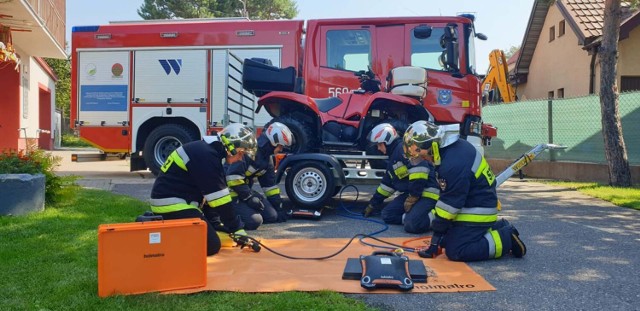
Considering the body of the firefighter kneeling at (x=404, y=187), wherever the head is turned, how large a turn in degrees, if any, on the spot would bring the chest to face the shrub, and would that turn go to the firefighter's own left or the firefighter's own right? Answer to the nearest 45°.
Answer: approximately 45° to the firefighter's own right

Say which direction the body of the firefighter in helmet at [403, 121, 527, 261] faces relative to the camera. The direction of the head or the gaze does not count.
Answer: to the viewer's left

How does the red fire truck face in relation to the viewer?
to the viewer's right

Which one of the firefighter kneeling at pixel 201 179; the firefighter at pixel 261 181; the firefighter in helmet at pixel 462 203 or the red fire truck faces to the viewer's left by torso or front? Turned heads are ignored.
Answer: the firefighter in helmet

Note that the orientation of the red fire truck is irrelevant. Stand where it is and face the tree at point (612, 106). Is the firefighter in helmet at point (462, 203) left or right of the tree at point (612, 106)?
right

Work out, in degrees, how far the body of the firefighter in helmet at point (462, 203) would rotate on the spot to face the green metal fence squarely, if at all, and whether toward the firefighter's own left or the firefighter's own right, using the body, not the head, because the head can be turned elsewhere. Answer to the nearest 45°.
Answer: approximately 90° to the firefighter's own right

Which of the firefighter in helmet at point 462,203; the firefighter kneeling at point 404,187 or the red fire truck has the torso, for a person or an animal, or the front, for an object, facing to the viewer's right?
the red fire truck

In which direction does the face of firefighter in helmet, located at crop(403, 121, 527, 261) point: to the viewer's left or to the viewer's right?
to the viewer's left

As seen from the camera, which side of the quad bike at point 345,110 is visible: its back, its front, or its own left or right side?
right

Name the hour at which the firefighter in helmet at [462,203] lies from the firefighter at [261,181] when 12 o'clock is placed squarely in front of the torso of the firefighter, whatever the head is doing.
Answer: The firefighter in helmet is roughly at 12 o'clock from the firefighter.

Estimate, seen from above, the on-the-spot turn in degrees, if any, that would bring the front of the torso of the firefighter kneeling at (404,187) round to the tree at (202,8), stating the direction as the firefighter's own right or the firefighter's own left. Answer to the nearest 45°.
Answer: approximately 90° to the firefighter's own right

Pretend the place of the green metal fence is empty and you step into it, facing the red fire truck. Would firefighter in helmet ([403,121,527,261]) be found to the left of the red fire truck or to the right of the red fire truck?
left

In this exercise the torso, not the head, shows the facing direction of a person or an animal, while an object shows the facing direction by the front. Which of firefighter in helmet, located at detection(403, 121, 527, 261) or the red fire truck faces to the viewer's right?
the red fire truck

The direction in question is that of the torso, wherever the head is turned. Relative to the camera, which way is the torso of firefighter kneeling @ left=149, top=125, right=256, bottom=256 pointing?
to the viewer's right
